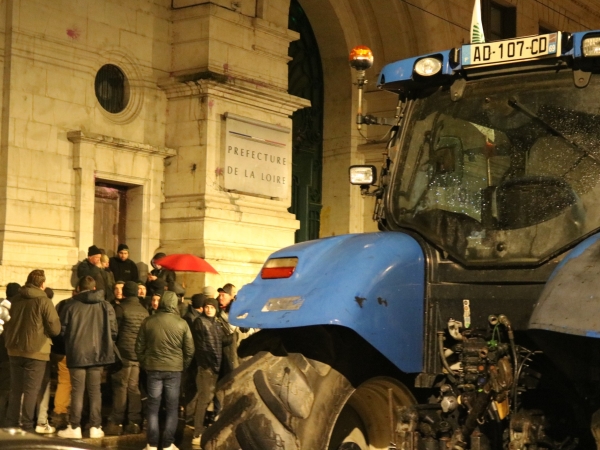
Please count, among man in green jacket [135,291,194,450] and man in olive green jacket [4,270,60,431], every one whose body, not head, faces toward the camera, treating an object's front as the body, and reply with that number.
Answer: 0

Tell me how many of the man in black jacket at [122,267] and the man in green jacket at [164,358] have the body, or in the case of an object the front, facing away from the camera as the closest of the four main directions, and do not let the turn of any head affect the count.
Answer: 1

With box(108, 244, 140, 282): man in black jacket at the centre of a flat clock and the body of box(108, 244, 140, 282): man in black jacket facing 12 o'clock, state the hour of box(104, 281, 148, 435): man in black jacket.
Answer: box(104, 281, 148, 435): man in black jacket is roughly at 12 o'clock from box(108, 244, 140, 282): man in black jacket.

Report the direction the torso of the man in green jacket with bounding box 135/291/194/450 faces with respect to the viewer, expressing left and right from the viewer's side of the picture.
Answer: facing away from the viewer

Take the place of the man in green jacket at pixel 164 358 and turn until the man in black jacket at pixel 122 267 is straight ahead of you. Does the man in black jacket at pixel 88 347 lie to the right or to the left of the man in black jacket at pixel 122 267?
left

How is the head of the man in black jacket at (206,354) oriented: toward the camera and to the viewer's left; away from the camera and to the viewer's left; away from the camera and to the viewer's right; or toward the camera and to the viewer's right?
toward the camera and to the viewer's left

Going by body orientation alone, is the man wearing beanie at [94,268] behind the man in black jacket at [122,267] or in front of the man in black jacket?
in front

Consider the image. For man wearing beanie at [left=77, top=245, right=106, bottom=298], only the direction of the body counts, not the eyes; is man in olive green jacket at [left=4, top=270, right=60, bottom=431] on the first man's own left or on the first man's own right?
on the first man's own right

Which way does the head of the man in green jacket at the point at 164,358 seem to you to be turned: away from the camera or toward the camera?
away from the camera

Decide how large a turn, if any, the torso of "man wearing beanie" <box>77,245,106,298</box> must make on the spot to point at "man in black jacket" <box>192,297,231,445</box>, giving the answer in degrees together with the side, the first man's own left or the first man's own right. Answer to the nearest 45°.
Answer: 0° — they already face them

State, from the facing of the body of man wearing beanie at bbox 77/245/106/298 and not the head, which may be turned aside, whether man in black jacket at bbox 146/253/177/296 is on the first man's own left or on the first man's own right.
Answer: on the first man's own left

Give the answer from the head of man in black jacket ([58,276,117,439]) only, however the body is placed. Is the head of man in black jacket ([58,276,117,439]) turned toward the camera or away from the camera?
away from the camera

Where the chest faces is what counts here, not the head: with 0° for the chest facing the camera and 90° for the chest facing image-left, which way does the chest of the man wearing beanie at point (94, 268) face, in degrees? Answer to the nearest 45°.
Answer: approximately 315°

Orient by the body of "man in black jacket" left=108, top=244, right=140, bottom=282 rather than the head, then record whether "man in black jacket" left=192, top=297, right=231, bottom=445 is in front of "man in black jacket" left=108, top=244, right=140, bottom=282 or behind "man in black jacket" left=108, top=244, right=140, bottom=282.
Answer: in front
